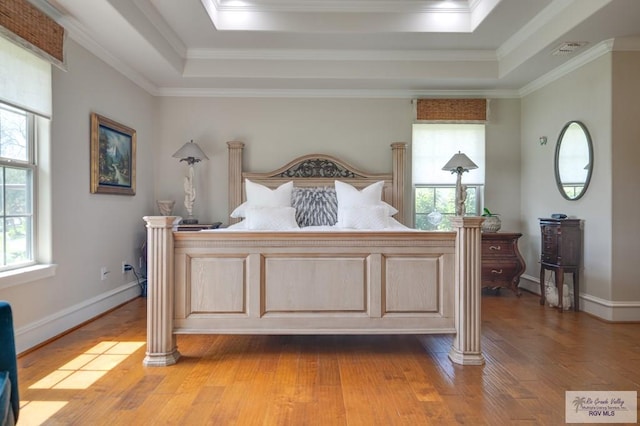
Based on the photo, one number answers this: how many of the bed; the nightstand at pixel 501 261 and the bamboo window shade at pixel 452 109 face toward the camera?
3

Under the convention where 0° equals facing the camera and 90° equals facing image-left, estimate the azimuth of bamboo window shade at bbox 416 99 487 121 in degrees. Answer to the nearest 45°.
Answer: approximately 0°

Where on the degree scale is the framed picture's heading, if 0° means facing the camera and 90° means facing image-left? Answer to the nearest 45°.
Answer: approximately 315°

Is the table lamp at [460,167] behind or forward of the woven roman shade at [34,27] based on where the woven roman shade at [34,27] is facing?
forward

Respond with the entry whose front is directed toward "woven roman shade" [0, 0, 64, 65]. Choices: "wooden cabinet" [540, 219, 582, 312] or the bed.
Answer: the wooden cabinet

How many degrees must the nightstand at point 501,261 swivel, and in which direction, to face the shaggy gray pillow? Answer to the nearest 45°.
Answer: approximately 45° to its right

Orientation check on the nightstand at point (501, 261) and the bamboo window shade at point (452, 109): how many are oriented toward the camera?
2

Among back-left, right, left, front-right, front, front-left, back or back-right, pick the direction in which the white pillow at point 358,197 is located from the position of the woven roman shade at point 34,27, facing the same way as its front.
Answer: front-left

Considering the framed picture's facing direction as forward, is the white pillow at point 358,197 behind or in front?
in front

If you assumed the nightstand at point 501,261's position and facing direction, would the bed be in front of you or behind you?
in front

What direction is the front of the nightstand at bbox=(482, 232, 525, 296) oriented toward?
toward the camera

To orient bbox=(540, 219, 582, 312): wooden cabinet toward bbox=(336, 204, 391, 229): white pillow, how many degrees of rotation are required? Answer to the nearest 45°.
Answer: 0° — it already faces it

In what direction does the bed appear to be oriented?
toward the camera
